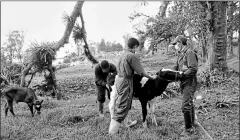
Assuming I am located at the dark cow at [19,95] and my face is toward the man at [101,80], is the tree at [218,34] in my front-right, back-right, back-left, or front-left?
front-left

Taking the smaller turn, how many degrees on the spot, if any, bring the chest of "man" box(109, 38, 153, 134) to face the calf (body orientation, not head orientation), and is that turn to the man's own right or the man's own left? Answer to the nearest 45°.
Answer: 0° — they already face it

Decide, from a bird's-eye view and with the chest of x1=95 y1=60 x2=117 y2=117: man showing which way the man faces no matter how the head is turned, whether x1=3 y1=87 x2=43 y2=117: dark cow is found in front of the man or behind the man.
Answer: behind

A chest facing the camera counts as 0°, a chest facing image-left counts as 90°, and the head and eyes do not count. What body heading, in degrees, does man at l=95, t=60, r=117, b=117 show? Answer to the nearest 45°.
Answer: approximately 315°

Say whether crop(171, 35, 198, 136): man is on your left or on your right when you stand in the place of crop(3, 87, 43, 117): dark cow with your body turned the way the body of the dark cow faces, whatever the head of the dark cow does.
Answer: on your right

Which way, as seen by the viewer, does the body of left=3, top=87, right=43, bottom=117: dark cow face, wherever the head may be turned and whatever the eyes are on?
to the viewer's right

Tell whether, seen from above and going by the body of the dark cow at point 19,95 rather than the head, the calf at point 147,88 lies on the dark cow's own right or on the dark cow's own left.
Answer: on the dark cow's own right

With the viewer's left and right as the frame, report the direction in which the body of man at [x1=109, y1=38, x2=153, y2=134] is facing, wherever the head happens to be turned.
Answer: facing away from the viewer and to the right of the viewer

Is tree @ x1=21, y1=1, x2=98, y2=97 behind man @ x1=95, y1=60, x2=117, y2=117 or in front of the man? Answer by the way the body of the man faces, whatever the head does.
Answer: behind

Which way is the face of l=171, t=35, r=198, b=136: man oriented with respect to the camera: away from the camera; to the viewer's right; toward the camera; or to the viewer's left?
to the viewer's left

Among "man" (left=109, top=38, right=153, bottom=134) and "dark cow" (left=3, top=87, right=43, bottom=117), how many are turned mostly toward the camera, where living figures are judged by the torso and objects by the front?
0

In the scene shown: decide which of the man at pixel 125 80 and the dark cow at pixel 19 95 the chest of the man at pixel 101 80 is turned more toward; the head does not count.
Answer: the man

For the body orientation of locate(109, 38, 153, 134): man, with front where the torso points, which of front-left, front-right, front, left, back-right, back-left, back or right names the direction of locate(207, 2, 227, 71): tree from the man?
front
